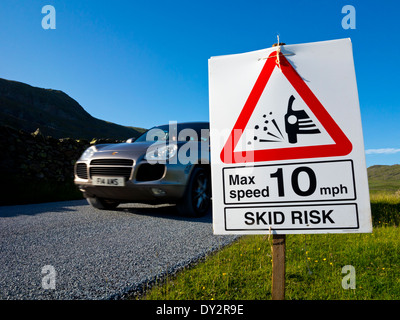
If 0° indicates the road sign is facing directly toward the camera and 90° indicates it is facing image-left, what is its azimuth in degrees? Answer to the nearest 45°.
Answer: approximately 0°

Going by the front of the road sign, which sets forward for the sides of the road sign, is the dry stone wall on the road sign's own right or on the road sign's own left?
on the road sign's own right
